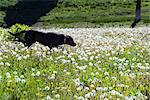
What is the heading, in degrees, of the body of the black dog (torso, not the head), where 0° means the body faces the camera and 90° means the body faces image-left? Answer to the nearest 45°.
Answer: approximately 270°
